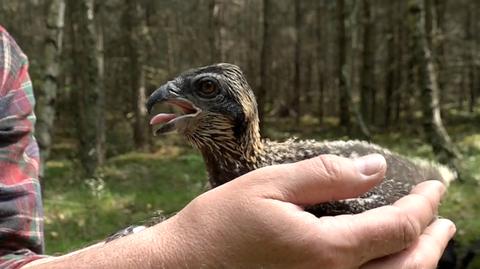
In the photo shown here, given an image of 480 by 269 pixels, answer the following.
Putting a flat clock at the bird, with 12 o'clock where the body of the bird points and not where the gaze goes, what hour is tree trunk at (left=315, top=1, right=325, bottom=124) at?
The tree trunk is roughly at 3 o'clock from the bird.

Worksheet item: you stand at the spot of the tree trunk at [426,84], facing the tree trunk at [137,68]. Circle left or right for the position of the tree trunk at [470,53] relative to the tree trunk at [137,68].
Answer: right

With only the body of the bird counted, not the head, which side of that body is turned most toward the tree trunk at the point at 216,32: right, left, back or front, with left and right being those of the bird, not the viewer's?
right

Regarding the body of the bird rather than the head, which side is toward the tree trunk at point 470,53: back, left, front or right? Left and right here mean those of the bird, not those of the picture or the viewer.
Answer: right

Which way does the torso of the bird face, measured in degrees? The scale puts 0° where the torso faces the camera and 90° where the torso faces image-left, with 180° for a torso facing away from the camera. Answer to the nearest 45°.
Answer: approximately 90°

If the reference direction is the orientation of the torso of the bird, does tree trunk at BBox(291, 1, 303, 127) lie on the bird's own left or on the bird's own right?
on the bird's own right

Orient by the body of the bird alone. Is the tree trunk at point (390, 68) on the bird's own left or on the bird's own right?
on the bird's own right

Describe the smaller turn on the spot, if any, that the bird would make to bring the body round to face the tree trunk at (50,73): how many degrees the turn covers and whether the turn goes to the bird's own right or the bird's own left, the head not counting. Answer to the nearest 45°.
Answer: approximately 45° to the bird's own right

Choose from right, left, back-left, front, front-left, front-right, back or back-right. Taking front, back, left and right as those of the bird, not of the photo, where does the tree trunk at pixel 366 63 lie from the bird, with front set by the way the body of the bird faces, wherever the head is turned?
right
